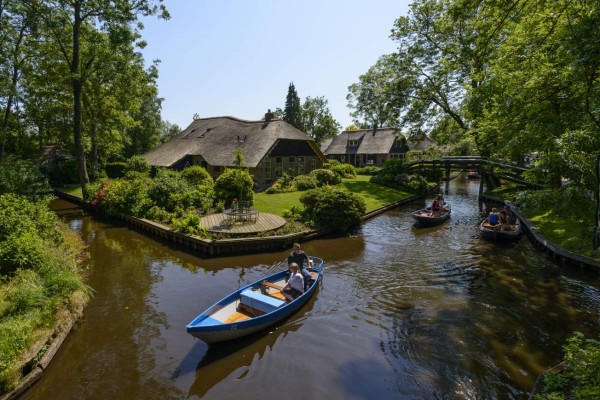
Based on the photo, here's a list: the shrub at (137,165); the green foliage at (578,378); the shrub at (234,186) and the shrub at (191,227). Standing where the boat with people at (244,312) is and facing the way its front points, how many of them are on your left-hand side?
1

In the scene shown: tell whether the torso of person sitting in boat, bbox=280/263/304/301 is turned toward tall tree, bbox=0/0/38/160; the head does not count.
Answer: no

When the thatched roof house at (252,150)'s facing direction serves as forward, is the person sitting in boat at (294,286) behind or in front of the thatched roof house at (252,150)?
in front

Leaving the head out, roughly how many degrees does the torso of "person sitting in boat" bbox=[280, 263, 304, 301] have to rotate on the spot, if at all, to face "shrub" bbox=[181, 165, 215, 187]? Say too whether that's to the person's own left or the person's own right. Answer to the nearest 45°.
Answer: approximately 90° to the person's own right

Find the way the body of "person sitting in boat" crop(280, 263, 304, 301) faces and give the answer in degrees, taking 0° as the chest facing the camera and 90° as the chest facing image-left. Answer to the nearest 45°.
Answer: approximately 45°

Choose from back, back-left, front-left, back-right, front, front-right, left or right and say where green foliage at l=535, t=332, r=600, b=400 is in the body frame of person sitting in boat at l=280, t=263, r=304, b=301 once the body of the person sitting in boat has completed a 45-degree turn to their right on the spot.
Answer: back-left

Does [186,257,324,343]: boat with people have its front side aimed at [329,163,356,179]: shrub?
no

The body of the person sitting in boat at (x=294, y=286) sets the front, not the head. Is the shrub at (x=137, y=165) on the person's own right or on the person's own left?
on the person's own right

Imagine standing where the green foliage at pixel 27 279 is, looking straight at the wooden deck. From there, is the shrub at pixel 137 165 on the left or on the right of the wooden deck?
left

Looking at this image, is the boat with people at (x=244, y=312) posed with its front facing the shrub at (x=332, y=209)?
no

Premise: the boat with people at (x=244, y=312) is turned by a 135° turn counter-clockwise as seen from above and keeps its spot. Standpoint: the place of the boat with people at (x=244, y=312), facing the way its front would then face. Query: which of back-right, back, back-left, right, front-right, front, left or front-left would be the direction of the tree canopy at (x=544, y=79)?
front

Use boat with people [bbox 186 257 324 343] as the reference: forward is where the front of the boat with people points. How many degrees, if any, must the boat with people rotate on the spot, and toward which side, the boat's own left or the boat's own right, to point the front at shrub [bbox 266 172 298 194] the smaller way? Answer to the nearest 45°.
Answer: approximately 135° to the boat's own right

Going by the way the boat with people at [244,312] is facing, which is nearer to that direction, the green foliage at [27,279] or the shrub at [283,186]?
the green foliage

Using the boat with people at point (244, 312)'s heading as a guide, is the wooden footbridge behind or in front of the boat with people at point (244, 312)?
behind

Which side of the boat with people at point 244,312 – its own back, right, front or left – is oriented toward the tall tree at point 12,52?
right

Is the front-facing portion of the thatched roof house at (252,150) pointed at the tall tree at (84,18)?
no

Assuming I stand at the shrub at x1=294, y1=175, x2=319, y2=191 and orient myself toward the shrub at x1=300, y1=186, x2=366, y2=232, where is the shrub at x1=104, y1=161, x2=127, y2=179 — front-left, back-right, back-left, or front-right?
back-right

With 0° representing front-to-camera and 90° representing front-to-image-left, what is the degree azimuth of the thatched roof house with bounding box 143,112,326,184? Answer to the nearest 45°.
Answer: approximately 315°

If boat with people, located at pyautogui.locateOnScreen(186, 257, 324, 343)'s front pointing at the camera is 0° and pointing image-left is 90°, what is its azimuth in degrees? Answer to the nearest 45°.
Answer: approximately 45°
